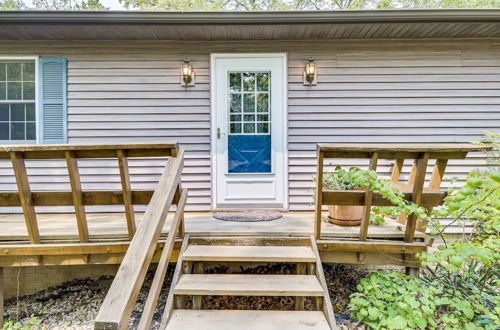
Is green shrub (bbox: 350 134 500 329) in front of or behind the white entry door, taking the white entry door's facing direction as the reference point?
in front

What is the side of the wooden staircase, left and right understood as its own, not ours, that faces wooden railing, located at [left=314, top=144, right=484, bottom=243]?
left

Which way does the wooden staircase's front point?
toward the camera

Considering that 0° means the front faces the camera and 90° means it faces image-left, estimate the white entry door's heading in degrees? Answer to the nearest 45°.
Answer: approximately 0°

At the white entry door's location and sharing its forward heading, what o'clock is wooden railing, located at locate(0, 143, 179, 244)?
The wooden railing is roughly at 1 o'clock from the white entry door.

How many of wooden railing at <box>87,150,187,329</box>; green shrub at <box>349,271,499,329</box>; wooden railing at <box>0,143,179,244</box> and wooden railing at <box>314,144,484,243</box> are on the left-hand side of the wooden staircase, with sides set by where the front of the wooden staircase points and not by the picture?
2

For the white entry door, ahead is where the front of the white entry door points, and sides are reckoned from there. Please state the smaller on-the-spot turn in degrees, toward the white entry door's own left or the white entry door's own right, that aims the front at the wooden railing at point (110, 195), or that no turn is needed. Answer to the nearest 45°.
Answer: approximately 45° to the white entry door's own right

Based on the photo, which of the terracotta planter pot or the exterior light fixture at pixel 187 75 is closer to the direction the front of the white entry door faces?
the terracotta planter pot

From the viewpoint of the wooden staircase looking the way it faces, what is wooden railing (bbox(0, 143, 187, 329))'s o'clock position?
The wooden railing is roughly at 3 o'clock from the wooden staircase.

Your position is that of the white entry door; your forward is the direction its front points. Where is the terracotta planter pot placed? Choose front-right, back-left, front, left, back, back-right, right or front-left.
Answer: front-left

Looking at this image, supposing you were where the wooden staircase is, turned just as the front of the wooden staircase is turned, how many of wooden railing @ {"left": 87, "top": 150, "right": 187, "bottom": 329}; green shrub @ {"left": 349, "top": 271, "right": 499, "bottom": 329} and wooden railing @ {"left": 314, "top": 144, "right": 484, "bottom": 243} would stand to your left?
2

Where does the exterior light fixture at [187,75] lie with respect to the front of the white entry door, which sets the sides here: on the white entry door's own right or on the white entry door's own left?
on the white entry door's own right

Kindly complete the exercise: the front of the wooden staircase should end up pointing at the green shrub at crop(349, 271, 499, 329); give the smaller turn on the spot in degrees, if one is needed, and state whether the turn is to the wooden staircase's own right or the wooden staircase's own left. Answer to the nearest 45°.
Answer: approximately 90° to the wooden staircase's own left

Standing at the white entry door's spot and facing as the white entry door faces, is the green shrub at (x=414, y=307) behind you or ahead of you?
ahead

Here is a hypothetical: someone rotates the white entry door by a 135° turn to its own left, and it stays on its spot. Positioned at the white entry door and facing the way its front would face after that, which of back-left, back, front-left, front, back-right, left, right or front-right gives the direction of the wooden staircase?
back-right
